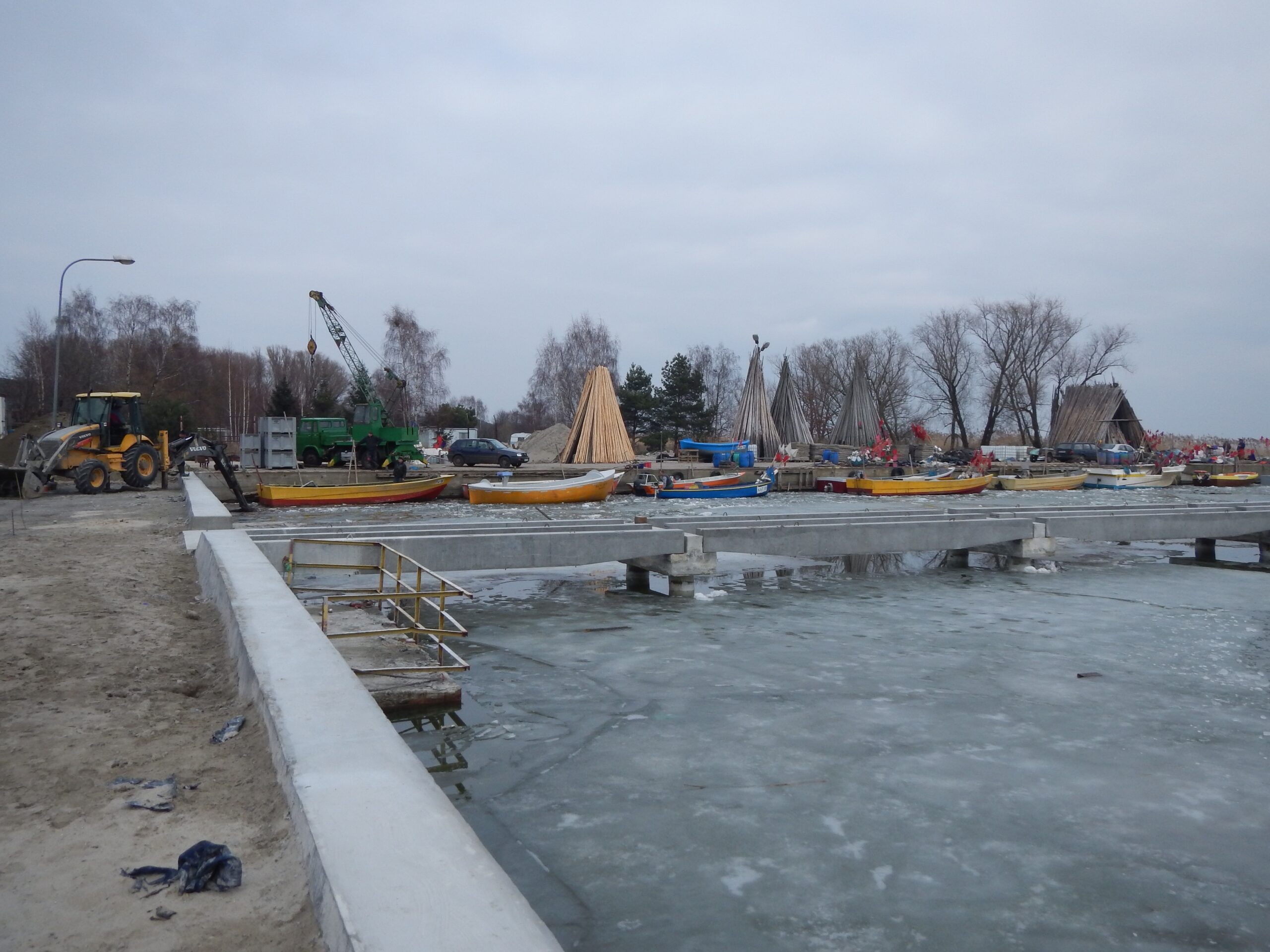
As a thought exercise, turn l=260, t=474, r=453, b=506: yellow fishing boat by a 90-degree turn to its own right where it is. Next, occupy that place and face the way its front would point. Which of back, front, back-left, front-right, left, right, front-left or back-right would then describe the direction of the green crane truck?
back

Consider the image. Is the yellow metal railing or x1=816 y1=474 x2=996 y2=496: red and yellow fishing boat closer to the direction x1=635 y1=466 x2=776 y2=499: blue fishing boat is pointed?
the red and yellow fishing boat

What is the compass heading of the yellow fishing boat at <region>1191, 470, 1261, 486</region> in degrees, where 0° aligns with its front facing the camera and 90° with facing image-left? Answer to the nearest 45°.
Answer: approximately 270°

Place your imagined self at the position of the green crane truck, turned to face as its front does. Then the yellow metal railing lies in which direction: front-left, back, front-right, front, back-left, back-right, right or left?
left

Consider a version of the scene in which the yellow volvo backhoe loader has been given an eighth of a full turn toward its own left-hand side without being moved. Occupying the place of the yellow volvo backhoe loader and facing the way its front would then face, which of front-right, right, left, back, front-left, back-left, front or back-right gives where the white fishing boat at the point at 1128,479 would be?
left

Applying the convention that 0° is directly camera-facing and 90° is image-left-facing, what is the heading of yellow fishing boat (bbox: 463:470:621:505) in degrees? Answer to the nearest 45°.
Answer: approximately 270°

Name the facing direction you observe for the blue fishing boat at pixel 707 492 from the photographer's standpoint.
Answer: facing to the right of the viewer

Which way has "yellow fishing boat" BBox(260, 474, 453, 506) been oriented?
to the viewer's right

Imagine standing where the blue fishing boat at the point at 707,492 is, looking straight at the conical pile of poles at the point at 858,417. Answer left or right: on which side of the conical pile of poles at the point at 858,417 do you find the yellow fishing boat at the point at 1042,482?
right
